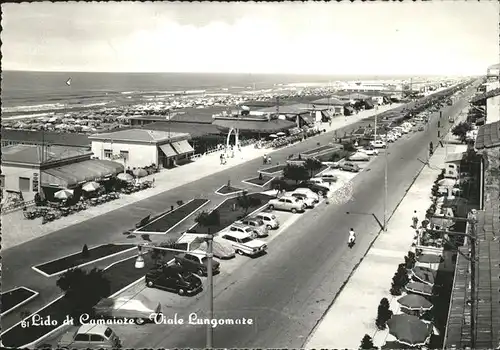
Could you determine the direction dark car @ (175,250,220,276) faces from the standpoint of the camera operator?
facing away from the viewer and to the left of the viewer

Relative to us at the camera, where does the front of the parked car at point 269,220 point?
facing away from the viewer and to the left of the viewer

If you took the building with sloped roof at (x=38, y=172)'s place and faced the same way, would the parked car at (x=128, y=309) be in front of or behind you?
in front

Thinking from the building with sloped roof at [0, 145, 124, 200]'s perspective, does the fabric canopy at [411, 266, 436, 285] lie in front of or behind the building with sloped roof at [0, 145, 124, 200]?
in front

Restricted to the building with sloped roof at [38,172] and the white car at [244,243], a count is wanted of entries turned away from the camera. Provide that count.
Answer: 0

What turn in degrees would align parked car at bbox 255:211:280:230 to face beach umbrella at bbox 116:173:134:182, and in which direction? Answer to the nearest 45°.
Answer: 0° — it already faces it

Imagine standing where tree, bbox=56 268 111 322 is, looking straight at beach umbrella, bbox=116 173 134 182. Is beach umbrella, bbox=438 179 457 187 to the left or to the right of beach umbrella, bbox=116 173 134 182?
right
